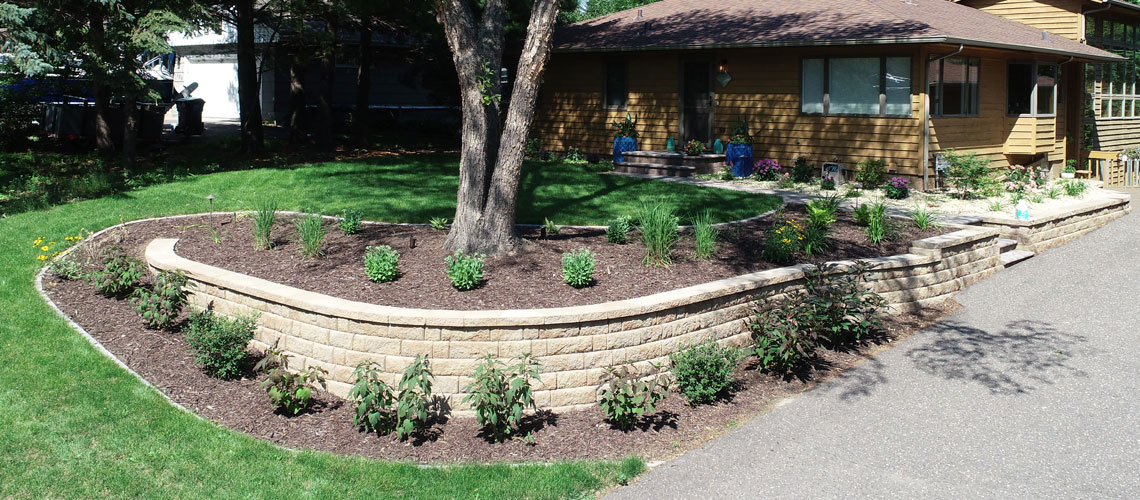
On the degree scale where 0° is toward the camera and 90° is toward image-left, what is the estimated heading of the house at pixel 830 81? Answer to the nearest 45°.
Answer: approximately 45°

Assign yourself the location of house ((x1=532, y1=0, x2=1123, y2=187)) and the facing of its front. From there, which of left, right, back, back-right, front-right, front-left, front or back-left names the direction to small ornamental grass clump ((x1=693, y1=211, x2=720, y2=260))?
front-left

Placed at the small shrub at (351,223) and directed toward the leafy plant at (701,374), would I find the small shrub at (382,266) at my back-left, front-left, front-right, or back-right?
front-right

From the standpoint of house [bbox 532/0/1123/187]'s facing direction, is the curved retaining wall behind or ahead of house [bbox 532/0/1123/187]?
ahead

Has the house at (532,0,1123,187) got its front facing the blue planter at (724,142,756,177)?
yes

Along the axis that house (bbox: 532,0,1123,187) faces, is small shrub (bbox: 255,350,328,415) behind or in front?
in front

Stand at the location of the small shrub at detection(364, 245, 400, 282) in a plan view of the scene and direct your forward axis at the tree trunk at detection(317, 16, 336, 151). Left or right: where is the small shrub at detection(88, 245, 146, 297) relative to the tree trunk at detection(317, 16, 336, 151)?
left

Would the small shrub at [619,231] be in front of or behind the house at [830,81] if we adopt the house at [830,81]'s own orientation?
in front

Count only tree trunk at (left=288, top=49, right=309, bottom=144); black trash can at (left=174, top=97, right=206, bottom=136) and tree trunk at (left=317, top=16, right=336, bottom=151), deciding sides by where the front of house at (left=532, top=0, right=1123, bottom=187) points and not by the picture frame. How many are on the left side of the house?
0

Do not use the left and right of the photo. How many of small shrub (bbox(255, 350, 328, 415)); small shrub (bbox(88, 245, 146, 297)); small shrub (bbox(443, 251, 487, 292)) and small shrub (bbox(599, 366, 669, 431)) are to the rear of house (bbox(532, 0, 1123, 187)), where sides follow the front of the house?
0
